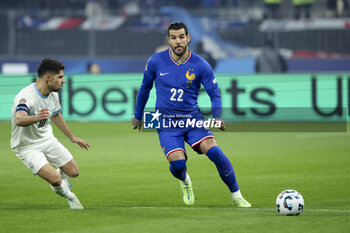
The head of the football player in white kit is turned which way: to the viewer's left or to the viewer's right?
to the viewer's right

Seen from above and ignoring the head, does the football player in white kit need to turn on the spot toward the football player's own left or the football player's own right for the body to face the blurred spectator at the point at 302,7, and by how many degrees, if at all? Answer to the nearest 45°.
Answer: approximately 90° to the football player's own left

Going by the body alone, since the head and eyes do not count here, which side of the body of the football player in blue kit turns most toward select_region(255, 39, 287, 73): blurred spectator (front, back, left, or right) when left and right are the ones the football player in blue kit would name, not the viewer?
back

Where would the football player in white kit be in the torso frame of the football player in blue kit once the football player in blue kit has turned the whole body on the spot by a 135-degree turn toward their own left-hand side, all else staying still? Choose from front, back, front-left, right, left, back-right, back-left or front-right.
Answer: back-left

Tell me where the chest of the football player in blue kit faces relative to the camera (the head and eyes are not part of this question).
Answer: toward the camera

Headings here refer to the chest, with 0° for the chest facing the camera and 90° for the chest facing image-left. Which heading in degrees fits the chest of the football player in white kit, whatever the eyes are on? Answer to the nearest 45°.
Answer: approximately 315°

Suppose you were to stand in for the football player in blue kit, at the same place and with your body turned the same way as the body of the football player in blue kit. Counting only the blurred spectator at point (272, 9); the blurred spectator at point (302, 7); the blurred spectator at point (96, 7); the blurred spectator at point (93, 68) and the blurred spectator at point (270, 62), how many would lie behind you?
5

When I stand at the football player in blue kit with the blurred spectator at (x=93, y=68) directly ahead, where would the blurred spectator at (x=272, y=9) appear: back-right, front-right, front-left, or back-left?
front-right

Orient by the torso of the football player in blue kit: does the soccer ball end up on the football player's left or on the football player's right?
on the football player's left

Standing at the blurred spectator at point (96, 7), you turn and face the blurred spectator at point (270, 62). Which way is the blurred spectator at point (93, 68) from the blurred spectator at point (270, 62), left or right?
right

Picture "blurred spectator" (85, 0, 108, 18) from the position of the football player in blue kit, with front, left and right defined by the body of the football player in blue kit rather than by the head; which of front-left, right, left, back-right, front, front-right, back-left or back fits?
back

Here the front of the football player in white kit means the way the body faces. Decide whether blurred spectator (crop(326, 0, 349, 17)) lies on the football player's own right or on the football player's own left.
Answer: on the football player's own left
